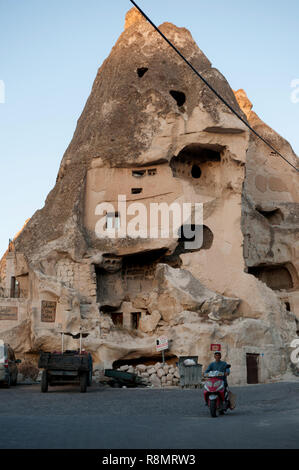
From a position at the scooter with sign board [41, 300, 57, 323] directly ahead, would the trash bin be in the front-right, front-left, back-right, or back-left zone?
front-right

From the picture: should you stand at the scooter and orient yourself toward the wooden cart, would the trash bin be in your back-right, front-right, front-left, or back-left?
front-right

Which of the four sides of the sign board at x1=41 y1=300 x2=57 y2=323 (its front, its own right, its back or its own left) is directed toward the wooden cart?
front

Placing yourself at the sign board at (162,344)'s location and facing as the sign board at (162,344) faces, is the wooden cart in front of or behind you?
in front

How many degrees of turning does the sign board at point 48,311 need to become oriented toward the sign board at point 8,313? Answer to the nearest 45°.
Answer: approximately 90° to its right

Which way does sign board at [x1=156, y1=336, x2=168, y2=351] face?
toward the camera

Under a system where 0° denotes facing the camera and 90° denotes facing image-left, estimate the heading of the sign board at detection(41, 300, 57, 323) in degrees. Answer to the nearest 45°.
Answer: approximately 0°

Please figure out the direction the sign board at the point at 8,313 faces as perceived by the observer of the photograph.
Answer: facing the viewer

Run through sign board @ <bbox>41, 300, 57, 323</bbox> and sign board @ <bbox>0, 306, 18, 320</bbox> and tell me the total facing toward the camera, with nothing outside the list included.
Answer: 2
